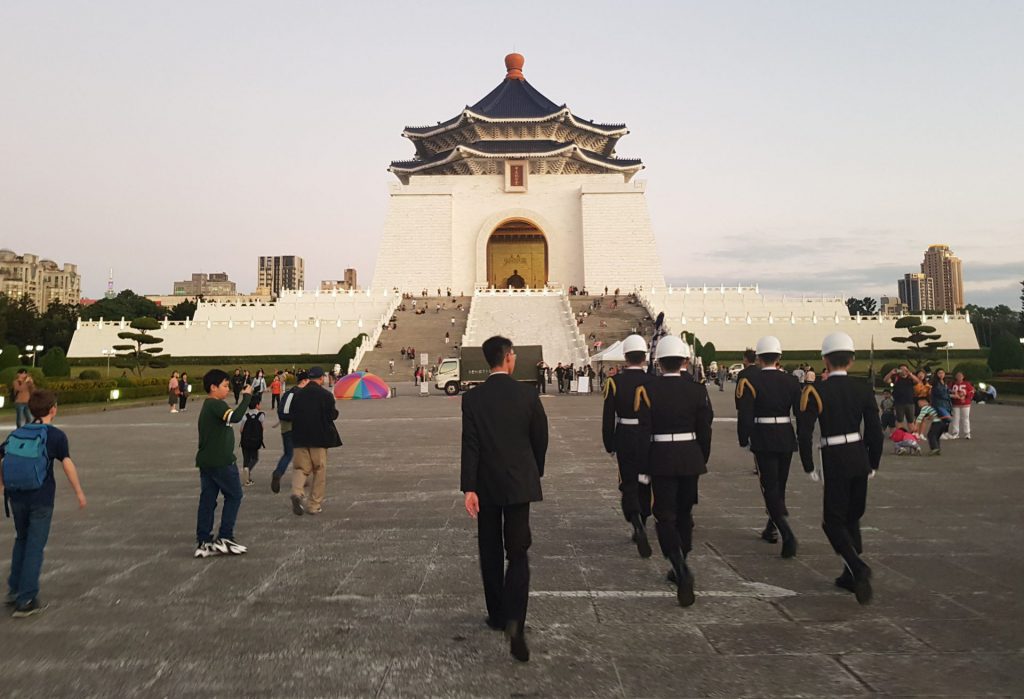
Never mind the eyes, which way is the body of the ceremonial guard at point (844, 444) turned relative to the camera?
away from the camera

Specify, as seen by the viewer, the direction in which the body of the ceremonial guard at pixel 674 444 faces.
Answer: away from the camera

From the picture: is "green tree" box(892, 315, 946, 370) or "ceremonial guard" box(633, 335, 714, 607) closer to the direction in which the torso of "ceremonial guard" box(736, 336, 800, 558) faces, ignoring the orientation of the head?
the green tree

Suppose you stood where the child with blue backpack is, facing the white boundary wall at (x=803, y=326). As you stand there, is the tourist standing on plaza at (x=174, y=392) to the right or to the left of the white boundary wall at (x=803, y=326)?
left

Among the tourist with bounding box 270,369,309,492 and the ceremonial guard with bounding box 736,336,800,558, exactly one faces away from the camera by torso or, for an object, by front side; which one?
the ceremonial guard

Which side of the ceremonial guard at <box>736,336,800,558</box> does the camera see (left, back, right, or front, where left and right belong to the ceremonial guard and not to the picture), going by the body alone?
back

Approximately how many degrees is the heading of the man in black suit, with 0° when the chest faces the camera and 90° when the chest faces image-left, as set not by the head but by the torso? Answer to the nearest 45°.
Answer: approximately 180°

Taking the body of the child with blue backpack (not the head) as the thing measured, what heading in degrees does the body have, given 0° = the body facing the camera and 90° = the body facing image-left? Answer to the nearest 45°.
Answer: approximately 225°

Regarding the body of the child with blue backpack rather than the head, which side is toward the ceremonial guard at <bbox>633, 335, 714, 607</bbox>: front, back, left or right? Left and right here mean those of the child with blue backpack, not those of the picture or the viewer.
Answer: right

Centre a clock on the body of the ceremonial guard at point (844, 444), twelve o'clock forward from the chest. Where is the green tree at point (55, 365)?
The green tree is roughly at 10 o'clock from the ceremonial guard.

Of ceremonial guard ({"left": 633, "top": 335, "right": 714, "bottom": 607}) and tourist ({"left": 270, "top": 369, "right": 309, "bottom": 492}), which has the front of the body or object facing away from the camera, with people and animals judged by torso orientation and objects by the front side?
the ceremonial guard
